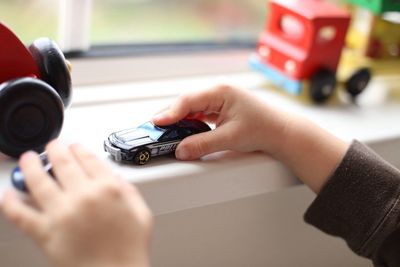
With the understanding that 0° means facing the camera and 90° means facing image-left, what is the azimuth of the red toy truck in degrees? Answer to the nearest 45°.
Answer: approximately 45°

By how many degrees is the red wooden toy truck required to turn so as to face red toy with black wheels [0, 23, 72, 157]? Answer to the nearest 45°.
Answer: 0° — it already faces it
